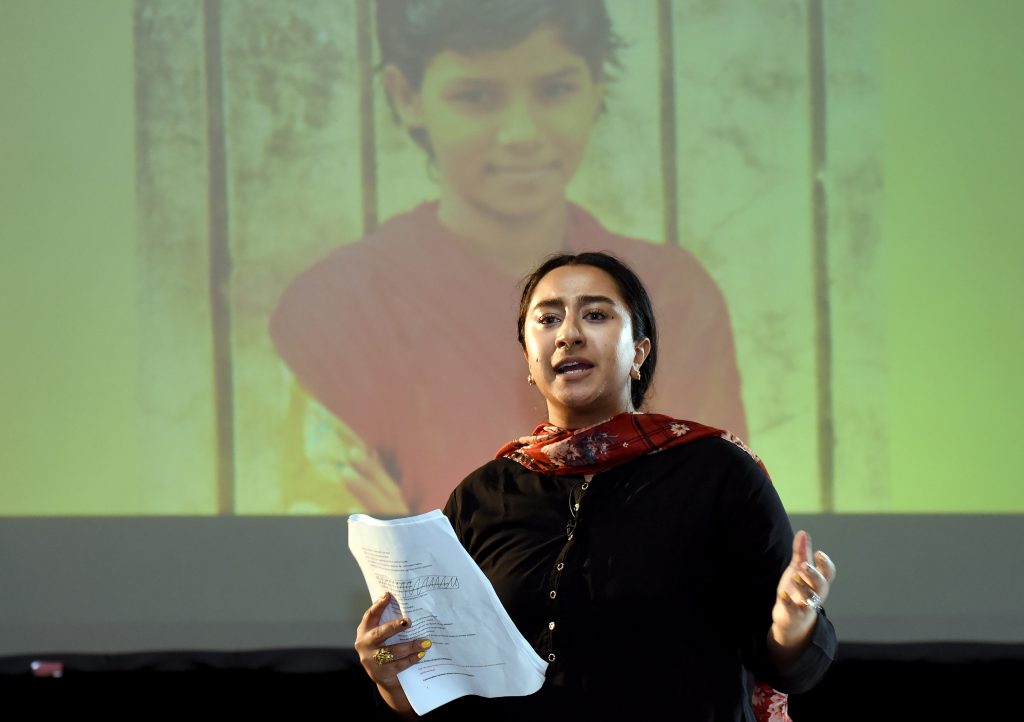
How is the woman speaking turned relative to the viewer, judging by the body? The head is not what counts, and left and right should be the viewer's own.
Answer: facing the viewer and to the left of the viewer
